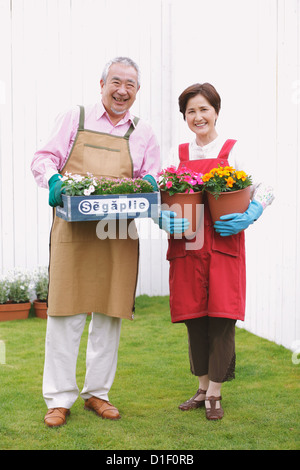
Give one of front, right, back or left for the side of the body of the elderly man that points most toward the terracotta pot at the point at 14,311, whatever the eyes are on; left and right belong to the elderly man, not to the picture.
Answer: back

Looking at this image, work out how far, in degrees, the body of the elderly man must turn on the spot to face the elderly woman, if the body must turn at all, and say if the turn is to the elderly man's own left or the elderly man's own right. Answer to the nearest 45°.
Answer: approximately 90° to the elderly man's own left

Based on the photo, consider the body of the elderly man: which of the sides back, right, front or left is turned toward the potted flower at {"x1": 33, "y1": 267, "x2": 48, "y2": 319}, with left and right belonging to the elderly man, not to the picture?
back

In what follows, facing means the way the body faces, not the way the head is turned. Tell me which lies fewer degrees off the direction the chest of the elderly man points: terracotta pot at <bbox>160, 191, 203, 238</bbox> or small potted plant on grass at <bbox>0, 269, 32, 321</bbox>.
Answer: the terracotta pot

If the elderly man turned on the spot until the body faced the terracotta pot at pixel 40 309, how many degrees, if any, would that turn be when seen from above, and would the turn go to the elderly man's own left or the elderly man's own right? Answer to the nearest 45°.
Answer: approximately 180°

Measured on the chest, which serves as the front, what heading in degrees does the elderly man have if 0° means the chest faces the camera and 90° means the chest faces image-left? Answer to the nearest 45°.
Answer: approximately 0°

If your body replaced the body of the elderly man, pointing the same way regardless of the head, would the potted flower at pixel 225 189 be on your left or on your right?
on your left

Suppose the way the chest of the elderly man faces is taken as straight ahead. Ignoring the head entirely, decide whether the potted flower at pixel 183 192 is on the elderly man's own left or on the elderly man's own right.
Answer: on the elderly man's own left

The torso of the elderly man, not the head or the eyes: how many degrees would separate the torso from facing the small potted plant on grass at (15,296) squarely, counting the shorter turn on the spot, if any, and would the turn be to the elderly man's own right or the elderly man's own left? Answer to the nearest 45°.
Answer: approximately 180°
